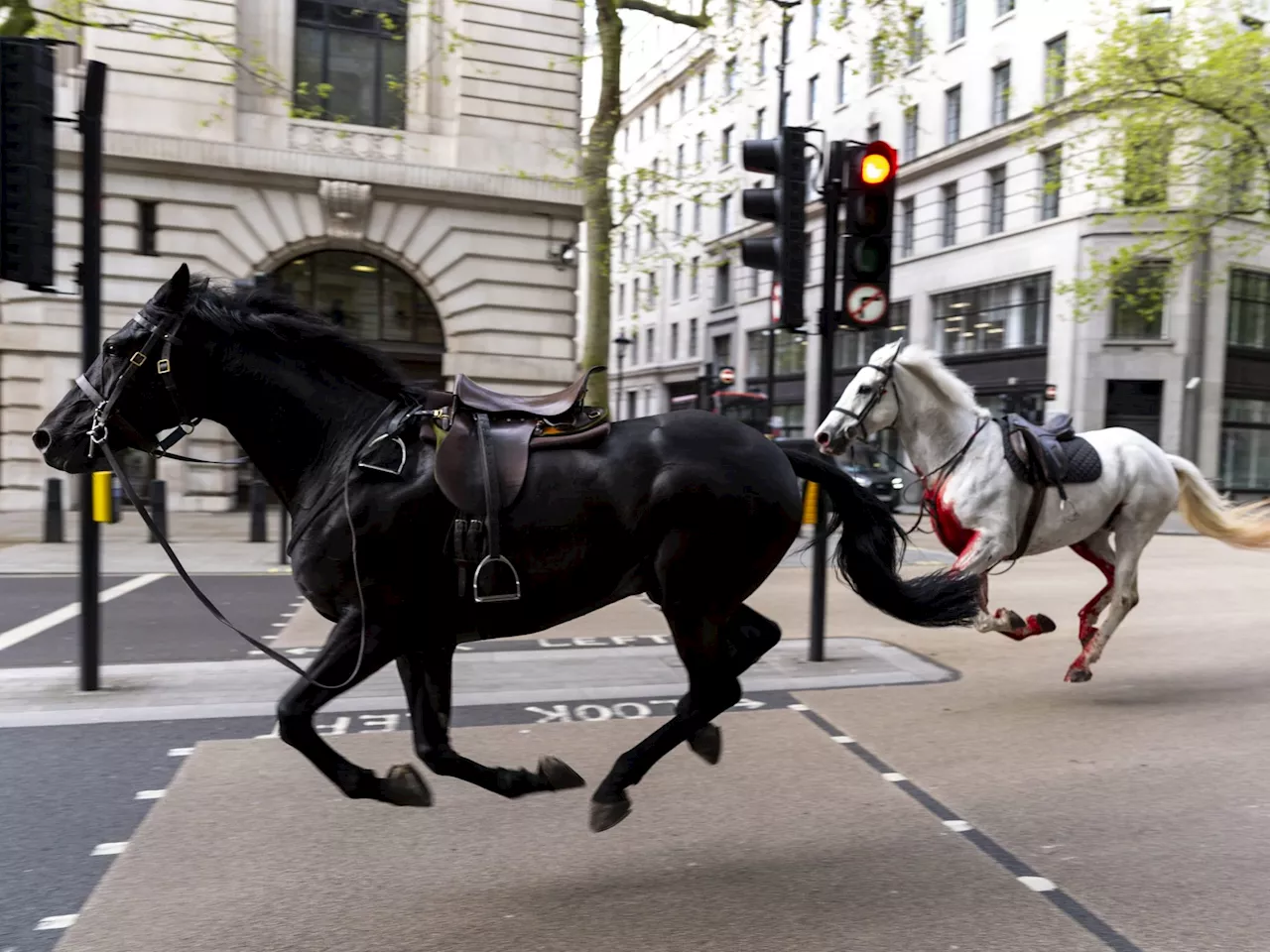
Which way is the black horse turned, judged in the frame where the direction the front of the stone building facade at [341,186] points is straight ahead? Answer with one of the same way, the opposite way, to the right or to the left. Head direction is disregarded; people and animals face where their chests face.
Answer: to the right

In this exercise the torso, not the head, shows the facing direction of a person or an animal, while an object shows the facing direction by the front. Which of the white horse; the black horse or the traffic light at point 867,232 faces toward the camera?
the traffic light

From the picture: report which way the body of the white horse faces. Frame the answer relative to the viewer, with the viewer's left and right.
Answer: facing to the left of the viewer

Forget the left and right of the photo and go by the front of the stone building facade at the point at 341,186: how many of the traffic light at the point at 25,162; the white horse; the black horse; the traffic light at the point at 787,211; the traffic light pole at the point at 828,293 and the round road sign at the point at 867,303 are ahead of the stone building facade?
6

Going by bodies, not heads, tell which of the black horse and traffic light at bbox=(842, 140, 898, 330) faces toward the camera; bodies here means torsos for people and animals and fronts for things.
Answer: the traffic light

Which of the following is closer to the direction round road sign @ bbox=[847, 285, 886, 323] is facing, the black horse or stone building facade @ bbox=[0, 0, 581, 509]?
the black horse

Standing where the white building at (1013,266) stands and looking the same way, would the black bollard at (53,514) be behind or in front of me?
in front

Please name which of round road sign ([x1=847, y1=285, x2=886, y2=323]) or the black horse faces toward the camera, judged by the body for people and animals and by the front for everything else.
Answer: the round road sign

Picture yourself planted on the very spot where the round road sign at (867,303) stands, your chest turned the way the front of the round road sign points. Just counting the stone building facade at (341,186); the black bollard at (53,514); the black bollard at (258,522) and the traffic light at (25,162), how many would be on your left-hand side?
0

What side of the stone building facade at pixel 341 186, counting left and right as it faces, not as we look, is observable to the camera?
front

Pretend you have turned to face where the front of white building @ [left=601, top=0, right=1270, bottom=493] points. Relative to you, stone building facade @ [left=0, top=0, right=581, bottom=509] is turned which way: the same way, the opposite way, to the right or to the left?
to the left

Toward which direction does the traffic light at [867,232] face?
toward the camera

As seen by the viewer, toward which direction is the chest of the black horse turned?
to the viewer's left

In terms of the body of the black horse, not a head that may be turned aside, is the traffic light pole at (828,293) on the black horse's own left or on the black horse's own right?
on the black horse's own right

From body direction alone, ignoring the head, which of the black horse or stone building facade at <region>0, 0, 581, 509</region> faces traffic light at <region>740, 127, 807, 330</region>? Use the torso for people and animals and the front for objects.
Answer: the stone building facade
